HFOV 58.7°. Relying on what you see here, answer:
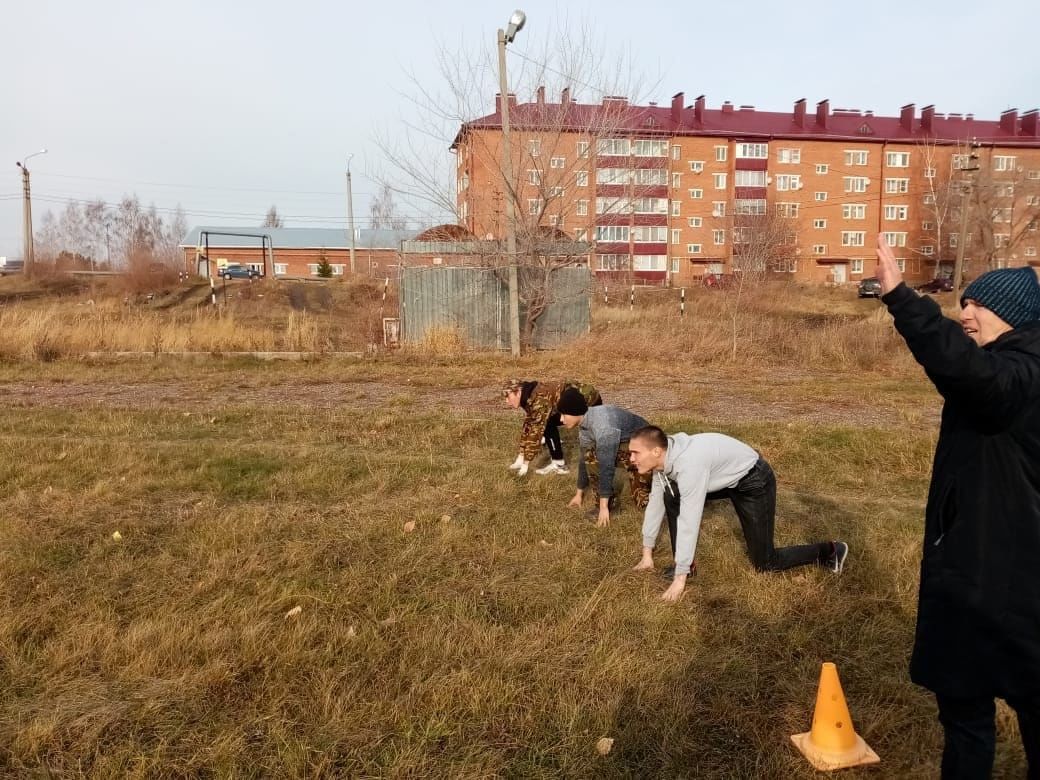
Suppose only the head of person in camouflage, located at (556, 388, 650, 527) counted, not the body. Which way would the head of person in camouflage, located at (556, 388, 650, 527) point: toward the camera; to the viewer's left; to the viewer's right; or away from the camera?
to the viewer's left

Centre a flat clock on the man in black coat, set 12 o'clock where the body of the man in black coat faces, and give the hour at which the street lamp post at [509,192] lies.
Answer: The street lamp post is roughly at 2 o'clock from the man in black coat.

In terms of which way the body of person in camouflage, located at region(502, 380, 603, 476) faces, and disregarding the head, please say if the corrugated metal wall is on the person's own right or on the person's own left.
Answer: on the person's own right

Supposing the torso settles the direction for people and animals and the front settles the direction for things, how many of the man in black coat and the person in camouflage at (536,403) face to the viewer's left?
2

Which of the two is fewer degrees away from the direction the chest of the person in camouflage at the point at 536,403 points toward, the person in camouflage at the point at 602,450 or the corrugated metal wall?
the corrugated metal wall

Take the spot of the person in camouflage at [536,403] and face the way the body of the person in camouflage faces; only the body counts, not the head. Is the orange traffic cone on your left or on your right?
on your left

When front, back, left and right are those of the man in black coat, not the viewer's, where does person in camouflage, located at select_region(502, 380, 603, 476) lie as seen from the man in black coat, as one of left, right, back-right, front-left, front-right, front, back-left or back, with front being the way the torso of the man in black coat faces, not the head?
front-right

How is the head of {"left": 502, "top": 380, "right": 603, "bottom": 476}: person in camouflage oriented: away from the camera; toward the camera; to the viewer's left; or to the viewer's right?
to the viewer's left

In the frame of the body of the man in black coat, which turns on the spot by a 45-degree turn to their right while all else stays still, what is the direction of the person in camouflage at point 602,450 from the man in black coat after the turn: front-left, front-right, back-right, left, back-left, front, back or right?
front

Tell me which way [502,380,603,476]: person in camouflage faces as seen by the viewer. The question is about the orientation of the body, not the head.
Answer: to the viewer's left

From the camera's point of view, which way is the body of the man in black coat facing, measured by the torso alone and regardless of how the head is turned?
to the viewer's left
